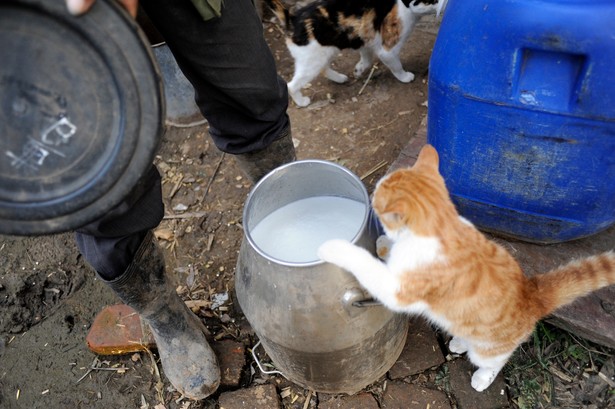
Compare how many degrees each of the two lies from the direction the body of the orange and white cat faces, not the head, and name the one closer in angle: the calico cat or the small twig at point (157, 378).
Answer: the small twig

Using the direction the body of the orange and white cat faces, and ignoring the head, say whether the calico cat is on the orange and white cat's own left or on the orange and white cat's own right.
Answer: on the orange and white cat's own right

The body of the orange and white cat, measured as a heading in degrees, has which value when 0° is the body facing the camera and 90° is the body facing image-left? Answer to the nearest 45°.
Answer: approximately 90°
